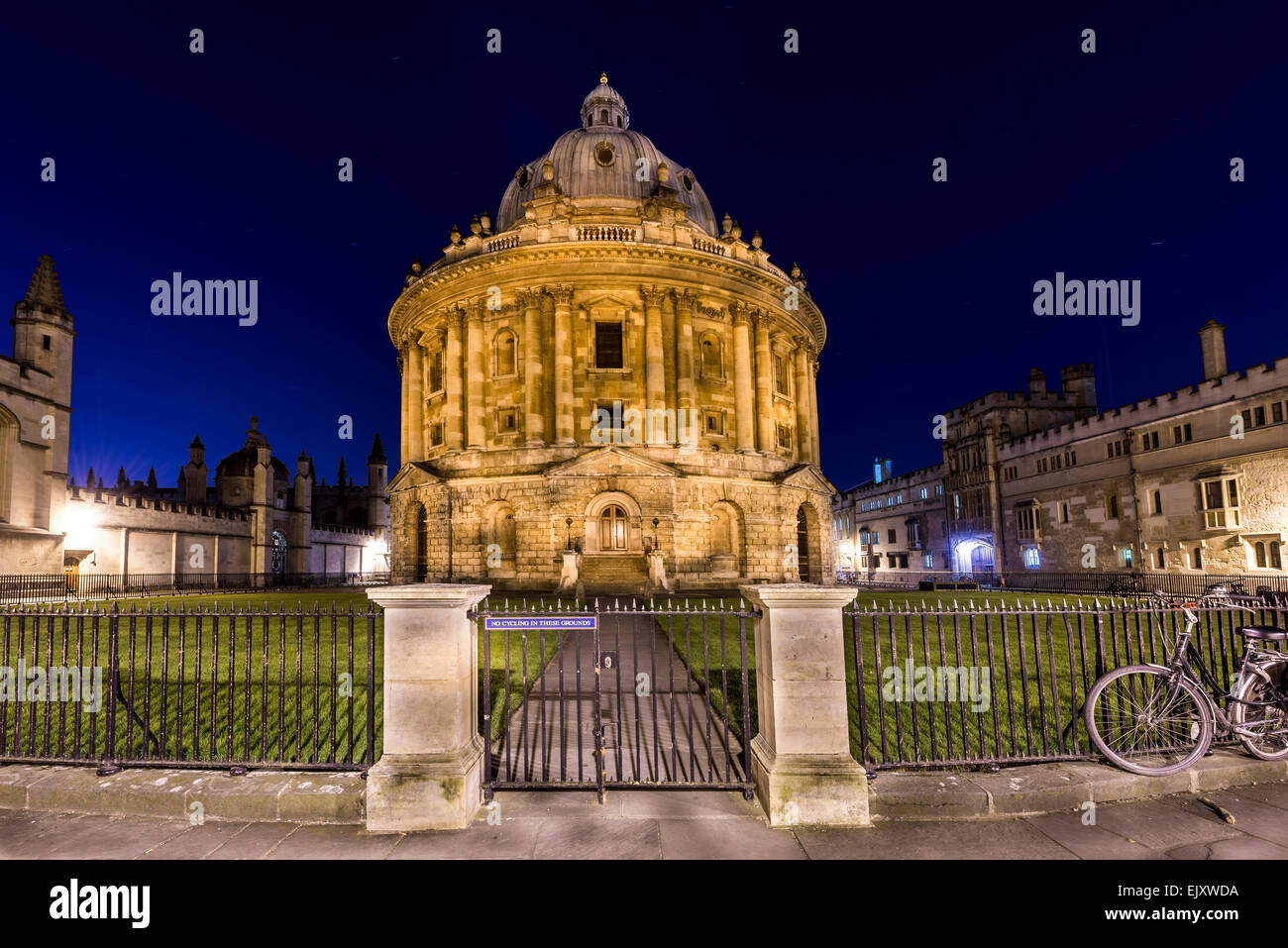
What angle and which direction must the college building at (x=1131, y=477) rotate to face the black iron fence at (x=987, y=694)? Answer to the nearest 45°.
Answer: approximately 45° to its left

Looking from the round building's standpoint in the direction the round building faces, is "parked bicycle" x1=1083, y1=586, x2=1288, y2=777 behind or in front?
in front

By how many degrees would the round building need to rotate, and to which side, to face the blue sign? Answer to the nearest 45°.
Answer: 0° — it already faces it

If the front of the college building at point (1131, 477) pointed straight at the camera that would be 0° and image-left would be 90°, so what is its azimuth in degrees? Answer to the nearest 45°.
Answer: approximately 45°

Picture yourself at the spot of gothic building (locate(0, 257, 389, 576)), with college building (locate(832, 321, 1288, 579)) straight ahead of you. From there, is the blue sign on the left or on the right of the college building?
right

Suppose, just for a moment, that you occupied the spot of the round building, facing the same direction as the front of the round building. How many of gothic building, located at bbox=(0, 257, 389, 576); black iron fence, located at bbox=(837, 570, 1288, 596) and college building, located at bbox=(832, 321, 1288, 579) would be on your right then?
1

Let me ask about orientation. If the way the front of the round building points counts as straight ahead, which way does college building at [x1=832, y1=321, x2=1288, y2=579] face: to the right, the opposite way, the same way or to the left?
to the right

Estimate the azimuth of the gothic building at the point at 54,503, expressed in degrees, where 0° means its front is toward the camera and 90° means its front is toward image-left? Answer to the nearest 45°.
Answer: approximately 315°

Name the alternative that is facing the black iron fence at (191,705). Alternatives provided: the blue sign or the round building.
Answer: the round building

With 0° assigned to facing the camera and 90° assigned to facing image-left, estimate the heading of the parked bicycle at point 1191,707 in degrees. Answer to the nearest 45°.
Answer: approximately 45°

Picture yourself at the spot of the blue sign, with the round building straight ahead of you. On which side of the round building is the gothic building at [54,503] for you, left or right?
left

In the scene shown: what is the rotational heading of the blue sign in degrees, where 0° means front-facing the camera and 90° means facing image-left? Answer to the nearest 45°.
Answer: approximately 0°

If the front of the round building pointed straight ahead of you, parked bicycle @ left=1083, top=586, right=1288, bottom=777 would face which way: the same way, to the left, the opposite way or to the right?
to the right

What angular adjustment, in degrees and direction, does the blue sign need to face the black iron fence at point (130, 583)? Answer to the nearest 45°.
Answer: approximately 135° to its right

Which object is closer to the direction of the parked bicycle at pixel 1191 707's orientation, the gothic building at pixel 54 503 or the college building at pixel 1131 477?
the gothic building

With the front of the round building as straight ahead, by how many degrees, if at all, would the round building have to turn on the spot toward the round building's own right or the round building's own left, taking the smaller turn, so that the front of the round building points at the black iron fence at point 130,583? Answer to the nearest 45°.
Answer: approximately 90° to the round building's own right

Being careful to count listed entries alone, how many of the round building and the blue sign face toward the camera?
2

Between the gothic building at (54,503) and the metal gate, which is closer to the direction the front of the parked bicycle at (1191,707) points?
the metal gate

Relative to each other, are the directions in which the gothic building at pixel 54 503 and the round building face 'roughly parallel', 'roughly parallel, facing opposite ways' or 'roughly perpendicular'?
roughly perpendicular
